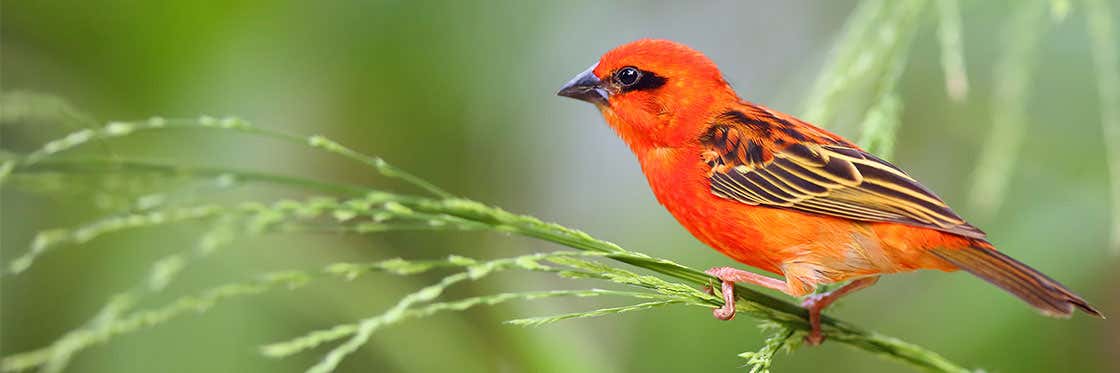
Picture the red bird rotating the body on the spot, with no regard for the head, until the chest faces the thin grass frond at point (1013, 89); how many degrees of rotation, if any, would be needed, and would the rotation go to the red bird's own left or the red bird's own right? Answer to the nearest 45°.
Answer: approximately 180°

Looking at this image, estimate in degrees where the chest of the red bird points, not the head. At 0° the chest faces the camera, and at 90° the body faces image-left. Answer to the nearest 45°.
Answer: approximately 90°
